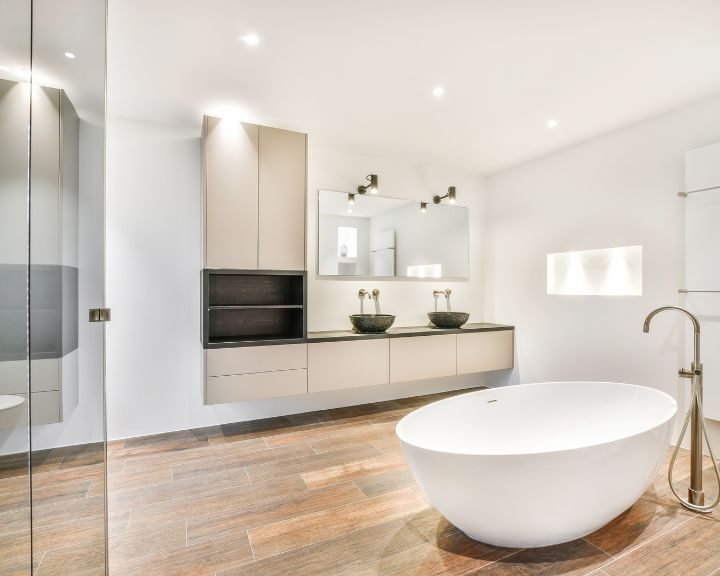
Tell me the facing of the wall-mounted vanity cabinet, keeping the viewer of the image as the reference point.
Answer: facing the viewer and to the right of the viewer

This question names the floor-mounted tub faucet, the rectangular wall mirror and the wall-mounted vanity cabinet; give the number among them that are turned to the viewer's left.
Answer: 1

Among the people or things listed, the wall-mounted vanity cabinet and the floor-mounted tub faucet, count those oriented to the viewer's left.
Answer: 1

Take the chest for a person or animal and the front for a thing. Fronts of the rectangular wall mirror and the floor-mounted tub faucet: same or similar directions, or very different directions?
very different directions

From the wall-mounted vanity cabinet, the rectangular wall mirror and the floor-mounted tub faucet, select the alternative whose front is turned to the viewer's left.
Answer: the floor-mounted tub faucet

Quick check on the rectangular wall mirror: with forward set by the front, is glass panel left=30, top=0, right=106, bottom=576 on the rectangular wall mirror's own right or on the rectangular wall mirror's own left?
on the rectangular wall mirror's own right

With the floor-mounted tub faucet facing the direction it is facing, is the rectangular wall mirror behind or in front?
in front

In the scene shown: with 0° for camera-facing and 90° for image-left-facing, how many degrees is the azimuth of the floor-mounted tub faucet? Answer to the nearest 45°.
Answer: approximately 90°

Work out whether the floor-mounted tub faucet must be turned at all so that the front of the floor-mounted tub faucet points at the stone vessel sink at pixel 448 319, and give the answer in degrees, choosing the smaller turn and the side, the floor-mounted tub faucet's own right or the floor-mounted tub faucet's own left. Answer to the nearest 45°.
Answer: approximately 45° to the floor-mounted tub faucet's own right

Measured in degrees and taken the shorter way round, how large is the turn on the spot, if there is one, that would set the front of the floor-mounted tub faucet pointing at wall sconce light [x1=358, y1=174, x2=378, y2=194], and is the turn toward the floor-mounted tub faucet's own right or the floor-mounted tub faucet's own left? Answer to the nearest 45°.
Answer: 0° — it already faces it

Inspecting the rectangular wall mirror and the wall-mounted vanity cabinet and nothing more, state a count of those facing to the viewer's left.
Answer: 0
